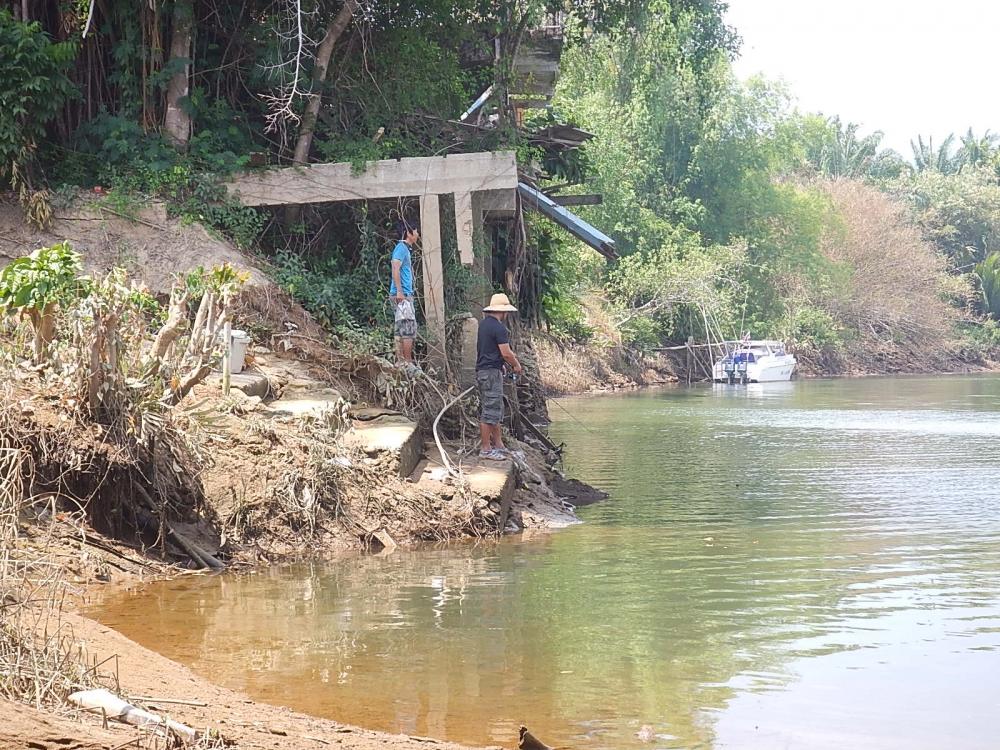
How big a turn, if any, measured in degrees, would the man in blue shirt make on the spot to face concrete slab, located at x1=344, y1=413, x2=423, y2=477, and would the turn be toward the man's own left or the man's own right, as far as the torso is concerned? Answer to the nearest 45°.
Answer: approximately 90° to the man's own right

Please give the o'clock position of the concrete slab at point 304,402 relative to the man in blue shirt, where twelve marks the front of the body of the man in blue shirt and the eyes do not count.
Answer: The concrete slab is roughly at 4 o'clock from the man in blue shirt.

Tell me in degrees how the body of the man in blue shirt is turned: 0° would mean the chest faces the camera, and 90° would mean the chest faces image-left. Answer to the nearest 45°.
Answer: approximately 270°

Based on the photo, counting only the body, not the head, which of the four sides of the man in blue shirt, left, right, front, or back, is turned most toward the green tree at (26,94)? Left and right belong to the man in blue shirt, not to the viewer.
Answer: back

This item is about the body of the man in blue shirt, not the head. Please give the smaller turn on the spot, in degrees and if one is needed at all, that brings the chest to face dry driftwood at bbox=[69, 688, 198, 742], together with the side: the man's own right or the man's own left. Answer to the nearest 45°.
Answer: approximately 90° to the man's own right

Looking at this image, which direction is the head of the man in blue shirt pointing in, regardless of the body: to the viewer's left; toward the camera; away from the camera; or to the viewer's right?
to the viewer's right
